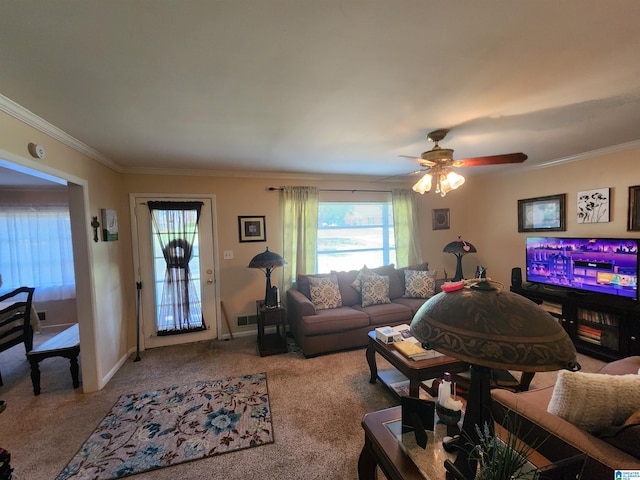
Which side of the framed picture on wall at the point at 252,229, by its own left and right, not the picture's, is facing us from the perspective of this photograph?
front

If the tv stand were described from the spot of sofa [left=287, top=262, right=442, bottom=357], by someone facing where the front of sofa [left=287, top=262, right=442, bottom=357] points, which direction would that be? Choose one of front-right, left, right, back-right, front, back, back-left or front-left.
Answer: front-left

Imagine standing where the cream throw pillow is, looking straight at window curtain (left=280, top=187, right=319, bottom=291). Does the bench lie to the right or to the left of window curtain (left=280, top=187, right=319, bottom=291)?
left

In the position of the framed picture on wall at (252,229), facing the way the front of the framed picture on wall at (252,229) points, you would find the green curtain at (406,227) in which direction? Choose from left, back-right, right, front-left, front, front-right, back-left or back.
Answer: left

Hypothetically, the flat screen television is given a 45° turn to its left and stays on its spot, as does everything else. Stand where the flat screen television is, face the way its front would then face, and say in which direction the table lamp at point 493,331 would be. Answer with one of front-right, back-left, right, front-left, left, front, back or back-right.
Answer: front

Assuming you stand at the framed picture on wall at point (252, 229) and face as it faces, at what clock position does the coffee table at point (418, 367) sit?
The coffee table is roughly at 11 o'clock from the framed picture on wall.

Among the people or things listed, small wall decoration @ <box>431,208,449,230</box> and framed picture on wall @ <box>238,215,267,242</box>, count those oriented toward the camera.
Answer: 2

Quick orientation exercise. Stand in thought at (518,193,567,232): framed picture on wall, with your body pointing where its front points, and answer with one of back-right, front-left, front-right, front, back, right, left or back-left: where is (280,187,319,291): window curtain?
front

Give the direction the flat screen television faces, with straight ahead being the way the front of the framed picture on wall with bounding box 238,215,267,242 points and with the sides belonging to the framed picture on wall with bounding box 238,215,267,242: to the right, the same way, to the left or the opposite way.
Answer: to the right

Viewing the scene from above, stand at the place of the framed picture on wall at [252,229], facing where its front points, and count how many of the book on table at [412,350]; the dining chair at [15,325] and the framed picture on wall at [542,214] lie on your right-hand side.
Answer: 1

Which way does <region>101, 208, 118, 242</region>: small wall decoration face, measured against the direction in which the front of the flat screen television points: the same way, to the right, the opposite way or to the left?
the opposite way

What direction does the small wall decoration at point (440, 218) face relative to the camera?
toward the camera

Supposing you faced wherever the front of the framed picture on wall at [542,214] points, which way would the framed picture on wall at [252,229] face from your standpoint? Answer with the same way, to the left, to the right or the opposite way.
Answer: to the left

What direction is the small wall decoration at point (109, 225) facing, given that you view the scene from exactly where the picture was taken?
facing the viewer and to the right of the viewer

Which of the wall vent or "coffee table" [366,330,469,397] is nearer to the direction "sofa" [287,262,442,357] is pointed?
the coffee table

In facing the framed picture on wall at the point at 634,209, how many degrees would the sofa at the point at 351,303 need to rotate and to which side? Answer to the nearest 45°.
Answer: approximately 45° to its left

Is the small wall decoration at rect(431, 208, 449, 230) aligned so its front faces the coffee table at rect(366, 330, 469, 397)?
yes
